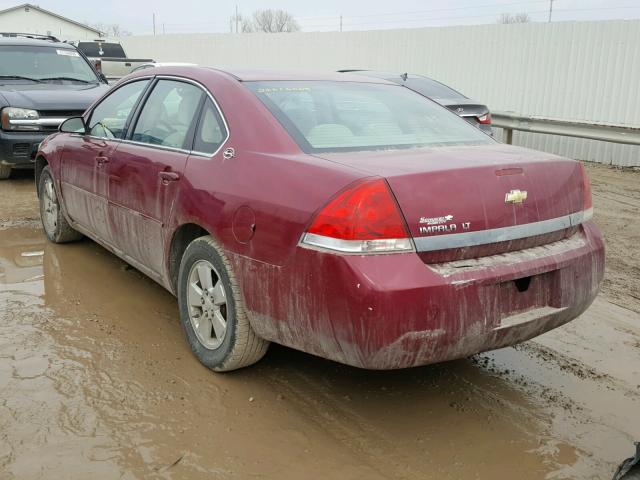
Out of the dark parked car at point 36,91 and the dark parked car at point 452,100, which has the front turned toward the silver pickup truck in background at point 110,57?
the dark parked car at point 452,100

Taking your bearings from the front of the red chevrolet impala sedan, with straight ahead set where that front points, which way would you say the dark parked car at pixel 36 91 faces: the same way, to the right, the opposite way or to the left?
the opposite way

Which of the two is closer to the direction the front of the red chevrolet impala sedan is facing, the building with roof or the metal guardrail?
the building with roof

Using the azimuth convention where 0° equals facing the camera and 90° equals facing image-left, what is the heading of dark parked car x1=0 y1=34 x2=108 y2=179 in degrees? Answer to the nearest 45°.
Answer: approximately 315°

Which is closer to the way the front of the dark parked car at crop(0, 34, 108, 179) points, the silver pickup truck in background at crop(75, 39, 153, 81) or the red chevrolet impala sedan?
the red chevrolet impala sedan

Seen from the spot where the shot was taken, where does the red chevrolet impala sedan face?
facing away from the viewer and to the left of the viewer

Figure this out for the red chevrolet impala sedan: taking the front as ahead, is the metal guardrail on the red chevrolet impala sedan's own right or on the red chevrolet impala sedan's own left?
on the red chevrolet impala sedan's own right

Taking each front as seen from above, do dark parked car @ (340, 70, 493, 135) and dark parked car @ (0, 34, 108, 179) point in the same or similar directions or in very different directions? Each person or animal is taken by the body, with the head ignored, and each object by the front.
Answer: very different directions

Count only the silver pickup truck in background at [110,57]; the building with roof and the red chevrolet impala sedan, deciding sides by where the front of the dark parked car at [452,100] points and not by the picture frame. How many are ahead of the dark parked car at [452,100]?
2

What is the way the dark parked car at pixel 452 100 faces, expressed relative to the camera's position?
facing away from the viewer and to the left of the viewer

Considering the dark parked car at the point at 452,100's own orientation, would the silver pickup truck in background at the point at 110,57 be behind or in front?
in front

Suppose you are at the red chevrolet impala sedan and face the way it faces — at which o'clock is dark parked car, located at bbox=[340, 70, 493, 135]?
The dark parked car is roughly at 2 o'clock from the red chevrolet impala sedan.

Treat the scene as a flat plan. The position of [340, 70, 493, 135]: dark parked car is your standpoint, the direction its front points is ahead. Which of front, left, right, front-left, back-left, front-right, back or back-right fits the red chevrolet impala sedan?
back-left

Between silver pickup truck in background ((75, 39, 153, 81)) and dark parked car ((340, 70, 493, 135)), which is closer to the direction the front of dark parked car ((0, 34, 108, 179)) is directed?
the dark parked car

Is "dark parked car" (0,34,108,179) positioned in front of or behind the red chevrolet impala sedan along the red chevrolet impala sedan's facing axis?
in front
